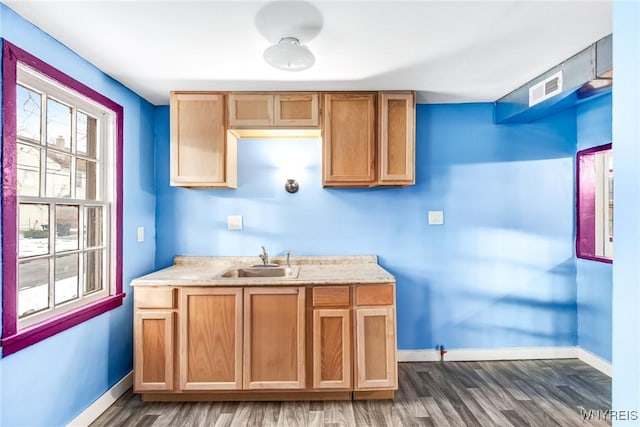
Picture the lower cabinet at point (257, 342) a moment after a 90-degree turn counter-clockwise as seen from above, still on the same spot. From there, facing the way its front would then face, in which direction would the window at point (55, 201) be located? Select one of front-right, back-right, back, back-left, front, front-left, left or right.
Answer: back

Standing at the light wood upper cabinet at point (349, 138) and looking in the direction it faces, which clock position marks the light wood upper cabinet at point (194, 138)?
the light wood upper cabinet at point (194, 138) is roughly at 3 o'clock from the light wood upper cabinet at point (349, 138).

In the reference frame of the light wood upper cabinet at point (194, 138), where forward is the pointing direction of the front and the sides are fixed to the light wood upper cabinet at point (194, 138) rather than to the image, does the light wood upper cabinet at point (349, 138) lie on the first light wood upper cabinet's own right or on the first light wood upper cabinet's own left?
on the first light wood upper cabinet's own left

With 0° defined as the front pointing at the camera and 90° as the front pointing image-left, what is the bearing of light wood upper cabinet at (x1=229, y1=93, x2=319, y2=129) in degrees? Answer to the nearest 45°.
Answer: approximately 0°

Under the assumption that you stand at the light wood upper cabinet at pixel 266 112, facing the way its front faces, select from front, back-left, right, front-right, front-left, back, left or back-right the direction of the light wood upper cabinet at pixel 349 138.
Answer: left
